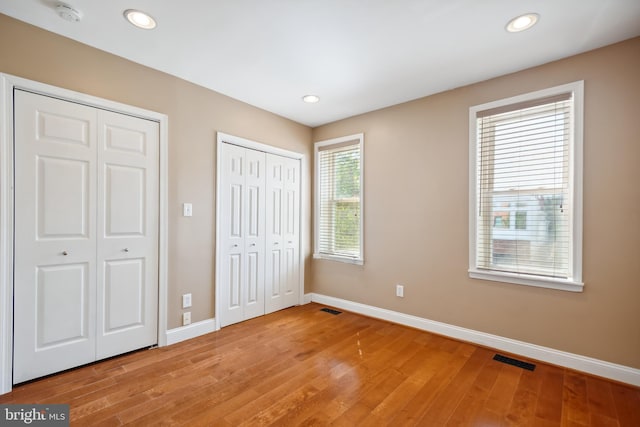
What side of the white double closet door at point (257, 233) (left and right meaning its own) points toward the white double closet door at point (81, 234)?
right

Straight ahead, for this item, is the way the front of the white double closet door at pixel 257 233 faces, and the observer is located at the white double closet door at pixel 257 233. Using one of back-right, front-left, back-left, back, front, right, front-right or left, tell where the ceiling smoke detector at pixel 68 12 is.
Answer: right

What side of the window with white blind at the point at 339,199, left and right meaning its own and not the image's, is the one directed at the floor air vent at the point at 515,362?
left

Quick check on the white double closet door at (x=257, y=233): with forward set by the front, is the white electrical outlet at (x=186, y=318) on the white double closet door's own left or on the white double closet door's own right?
on the white double closet door's own right

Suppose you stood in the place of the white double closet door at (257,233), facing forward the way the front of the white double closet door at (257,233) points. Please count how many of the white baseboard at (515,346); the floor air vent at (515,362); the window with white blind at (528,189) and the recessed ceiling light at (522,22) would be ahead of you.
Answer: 4

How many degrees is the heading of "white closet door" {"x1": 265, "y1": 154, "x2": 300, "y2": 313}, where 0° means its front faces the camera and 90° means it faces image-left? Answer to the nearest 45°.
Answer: approximately 315°

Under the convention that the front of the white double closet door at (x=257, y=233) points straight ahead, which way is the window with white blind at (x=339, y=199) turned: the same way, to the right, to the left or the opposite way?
to the right

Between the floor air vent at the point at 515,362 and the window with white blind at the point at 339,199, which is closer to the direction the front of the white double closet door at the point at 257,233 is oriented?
the floor air vent

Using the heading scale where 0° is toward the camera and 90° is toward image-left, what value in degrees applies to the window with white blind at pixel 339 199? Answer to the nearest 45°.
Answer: approximately 45°

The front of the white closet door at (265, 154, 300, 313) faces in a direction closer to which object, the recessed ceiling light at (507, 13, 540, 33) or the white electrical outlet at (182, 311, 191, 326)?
the recessed ceiling light

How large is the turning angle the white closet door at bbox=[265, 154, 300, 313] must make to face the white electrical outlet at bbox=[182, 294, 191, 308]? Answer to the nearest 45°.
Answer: approximately 90° to its right

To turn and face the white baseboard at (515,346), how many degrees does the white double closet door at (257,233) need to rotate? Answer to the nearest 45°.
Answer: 0° — it already faces it

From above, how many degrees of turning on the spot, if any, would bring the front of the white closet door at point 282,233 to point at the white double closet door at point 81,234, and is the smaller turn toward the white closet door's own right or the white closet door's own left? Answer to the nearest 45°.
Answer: approximately 90° to the white closet door's own right

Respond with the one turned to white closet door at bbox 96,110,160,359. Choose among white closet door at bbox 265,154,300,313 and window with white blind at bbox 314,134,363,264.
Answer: the window with white blind

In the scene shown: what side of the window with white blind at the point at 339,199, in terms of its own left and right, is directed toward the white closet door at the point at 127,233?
front

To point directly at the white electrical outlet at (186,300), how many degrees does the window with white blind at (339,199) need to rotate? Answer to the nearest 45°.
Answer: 0° — it already faces it
